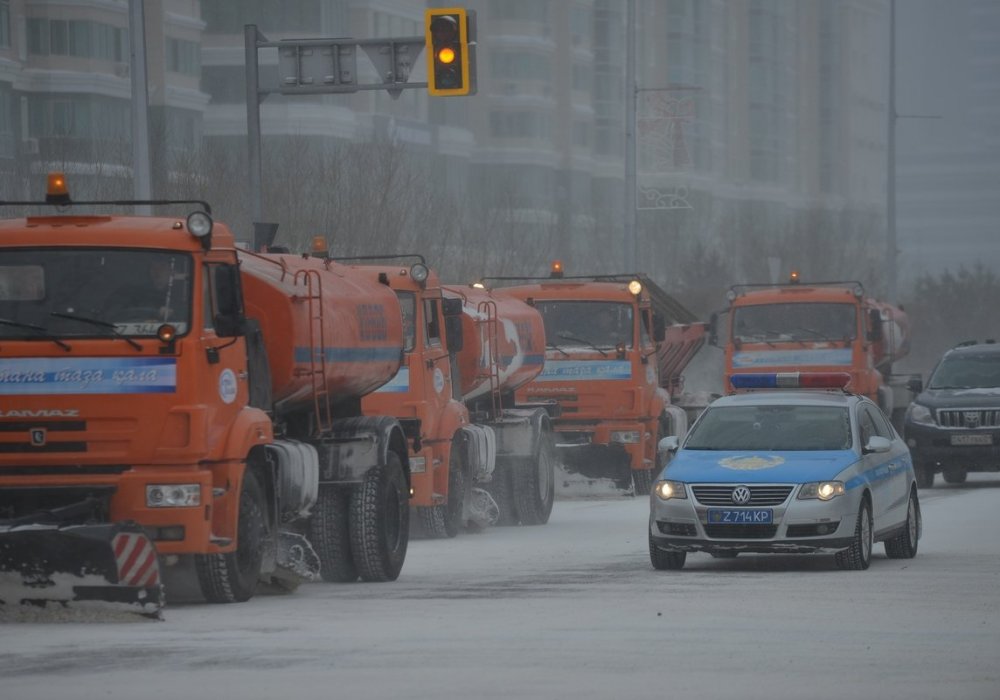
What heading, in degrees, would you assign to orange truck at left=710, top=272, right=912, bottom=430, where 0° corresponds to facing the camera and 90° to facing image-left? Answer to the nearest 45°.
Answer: approximately 0°

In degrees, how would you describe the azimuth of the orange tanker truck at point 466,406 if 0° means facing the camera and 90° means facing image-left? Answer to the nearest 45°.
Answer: approximately 45°

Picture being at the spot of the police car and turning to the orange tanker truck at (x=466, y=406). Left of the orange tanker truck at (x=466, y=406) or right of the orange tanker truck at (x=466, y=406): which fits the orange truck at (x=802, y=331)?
right

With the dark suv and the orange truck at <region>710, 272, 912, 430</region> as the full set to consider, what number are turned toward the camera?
2

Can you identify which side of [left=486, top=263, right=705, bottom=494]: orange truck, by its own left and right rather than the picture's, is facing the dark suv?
left

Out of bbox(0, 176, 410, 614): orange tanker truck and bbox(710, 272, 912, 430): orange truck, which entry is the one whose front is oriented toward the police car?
the orange truck

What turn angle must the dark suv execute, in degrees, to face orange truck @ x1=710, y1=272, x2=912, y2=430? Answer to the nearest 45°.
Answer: approximately 135° to its right

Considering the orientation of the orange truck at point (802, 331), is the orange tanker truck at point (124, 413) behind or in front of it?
in front
